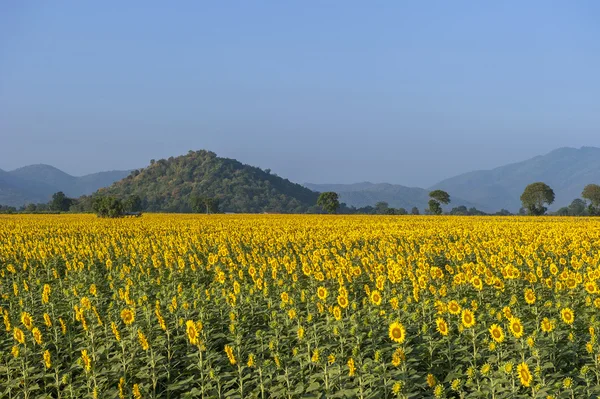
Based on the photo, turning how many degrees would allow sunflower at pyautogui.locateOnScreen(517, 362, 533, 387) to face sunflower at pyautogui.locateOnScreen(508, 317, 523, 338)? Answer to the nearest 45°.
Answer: approximately 135° to its right

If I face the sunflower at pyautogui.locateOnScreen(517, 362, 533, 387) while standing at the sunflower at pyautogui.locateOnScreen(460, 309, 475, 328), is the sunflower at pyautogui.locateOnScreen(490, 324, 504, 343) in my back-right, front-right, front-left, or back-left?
front-left

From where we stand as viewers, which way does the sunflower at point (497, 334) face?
facing the viewer and to the left of the viewer

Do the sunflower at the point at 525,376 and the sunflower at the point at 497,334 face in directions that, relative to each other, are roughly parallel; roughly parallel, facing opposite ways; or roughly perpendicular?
roughly parallel

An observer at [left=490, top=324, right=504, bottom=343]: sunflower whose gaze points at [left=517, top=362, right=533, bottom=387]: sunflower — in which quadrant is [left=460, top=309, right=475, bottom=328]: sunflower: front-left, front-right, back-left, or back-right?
back-right

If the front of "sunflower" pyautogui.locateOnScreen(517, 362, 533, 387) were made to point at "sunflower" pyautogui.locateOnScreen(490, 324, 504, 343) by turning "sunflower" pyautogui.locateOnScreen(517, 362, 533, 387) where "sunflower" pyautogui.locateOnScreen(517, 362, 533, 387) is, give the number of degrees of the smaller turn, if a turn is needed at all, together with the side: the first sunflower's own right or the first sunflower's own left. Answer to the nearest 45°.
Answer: approximately 135° to the first sunflower's own right

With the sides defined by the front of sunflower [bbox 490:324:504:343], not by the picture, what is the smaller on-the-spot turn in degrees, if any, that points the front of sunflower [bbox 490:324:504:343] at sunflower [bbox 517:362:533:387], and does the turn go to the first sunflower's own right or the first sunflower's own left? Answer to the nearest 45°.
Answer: approximately 45° to the first sunflower's own left

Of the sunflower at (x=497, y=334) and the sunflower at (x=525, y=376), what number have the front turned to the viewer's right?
0
